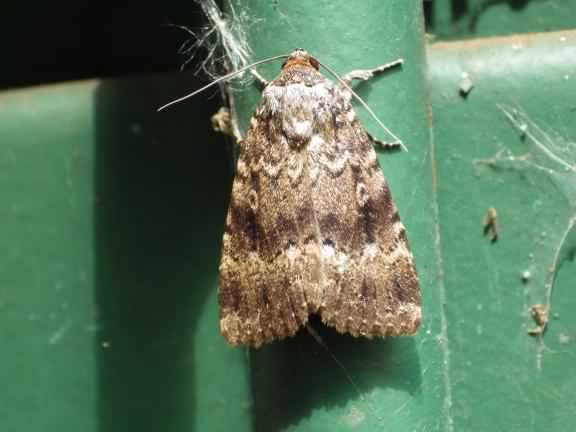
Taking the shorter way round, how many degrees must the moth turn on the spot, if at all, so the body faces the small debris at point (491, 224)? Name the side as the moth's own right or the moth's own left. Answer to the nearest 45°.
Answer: approximately 45° to the moth's own right

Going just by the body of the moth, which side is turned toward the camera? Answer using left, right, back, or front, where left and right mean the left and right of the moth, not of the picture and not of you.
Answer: back

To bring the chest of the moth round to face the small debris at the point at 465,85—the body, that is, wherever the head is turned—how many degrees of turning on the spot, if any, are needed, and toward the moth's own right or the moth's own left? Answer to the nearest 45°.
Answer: approximately 45° to the moth's own right

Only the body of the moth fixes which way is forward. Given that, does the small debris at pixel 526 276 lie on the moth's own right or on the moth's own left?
on the moth's own right

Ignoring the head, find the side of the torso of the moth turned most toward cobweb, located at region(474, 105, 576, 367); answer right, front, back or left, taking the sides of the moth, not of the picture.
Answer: right
